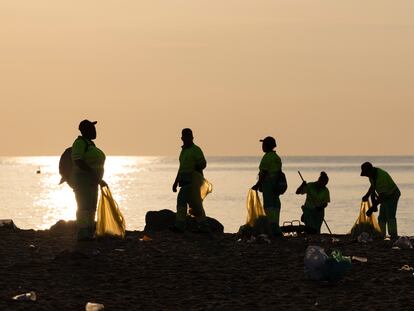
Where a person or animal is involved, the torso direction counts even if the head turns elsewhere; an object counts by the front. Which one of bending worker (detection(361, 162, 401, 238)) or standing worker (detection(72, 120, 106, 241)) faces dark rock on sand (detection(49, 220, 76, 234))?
the bending worker

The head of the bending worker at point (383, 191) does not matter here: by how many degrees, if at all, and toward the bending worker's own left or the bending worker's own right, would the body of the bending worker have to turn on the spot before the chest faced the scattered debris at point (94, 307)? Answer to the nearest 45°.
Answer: approximately 45° to the bending worker's own left

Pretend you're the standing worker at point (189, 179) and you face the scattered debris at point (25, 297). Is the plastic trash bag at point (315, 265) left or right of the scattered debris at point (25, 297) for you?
left

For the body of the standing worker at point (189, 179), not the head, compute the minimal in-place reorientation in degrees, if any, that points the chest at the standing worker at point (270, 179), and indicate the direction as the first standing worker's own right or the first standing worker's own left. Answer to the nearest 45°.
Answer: approximately 180°

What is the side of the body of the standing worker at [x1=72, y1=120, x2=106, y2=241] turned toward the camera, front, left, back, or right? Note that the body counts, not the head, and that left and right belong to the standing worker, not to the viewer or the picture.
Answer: right

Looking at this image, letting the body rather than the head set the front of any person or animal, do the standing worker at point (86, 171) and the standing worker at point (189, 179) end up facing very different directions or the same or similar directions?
very different directions

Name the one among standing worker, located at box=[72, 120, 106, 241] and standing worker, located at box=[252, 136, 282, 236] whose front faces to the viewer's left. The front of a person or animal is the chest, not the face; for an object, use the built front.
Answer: standing worker, located at box=[252, 136, 282, 236]

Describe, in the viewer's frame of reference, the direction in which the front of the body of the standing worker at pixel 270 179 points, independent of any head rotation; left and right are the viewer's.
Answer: facing to the left of the viewer

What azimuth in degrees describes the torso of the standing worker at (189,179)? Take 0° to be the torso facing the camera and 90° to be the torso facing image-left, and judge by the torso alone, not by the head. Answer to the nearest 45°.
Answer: approximately 90°
